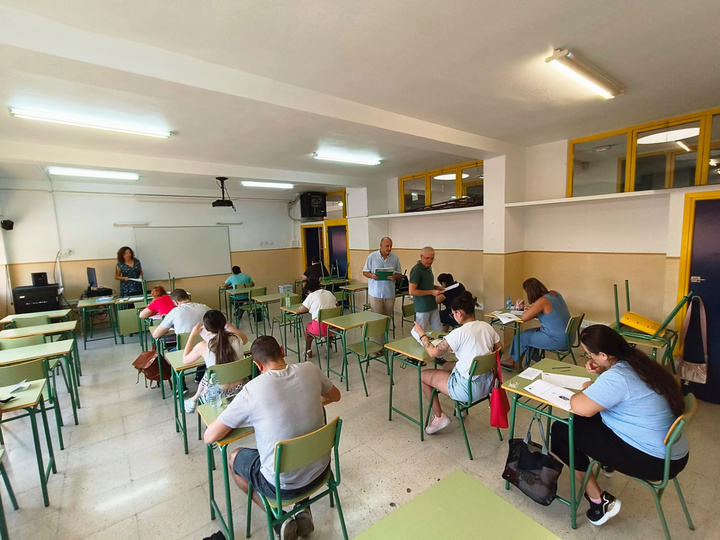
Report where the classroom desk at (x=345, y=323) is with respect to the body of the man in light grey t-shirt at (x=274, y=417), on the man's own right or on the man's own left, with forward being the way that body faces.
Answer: on the man's own right

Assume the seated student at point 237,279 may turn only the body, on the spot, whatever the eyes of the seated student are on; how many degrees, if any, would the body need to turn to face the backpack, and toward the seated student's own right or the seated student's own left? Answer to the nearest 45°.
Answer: approximately 180°

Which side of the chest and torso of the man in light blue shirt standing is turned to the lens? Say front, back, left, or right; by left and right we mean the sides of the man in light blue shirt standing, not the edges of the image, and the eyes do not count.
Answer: front

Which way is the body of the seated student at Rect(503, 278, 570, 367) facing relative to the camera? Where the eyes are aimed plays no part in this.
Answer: to the viewer's left

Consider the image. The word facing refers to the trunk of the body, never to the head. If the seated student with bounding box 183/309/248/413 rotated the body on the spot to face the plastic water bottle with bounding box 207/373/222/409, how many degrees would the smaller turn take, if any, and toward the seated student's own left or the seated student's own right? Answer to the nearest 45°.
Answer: approximately 135° to the seated student's own left

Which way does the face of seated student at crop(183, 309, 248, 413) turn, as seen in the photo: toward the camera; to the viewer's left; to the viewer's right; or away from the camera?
away from the camera

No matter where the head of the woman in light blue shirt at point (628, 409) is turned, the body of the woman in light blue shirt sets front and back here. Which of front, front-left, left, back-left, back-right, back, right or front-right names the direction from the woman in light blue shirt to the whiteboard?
front

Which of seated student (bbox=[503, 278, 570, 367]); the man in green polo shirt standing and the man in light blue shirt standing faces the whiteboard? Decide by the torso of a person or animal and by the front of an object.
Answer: the seated student

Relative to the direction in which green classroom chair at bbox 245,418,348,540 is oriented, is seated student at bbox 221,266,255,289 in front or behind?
in front

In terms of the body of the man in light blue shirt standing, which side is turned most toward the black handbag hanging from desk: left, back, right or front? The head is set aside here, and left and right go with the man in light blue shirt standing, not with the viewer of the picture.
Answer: front

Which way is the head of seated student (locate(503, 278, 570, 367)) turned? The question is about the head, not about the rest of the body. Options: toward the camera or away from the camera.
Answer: away from the camera

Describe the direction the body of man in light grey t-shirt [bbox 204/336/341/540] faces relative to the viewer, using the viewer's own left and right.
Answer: facing away from the viewer and to the left of the viewer

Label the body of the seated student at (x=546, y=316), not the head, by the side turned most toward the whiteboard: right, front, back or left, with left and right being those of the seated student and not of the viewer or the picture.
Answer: front

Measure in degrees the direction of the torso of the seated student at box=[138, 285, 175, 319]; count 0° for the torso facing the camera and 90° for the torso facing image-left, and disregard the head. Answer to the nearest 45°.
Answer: approximately 135°

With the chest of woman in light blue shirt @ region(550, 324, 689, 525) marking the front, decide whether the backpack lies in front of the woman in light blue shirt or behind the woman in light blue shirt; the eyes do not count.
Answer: in front

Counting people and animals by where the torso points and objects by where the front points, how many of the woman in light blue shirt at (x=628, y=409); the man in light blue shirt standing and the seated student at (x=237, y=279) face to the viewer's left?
1

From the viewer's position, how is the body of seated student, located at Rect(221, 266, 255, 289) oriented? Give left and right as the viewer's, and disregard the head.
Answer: facing away from the viewer

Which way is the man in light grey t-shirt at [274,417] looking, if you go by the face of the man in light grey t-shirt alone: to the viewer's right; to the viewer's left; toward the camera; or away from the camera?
away from the camera
